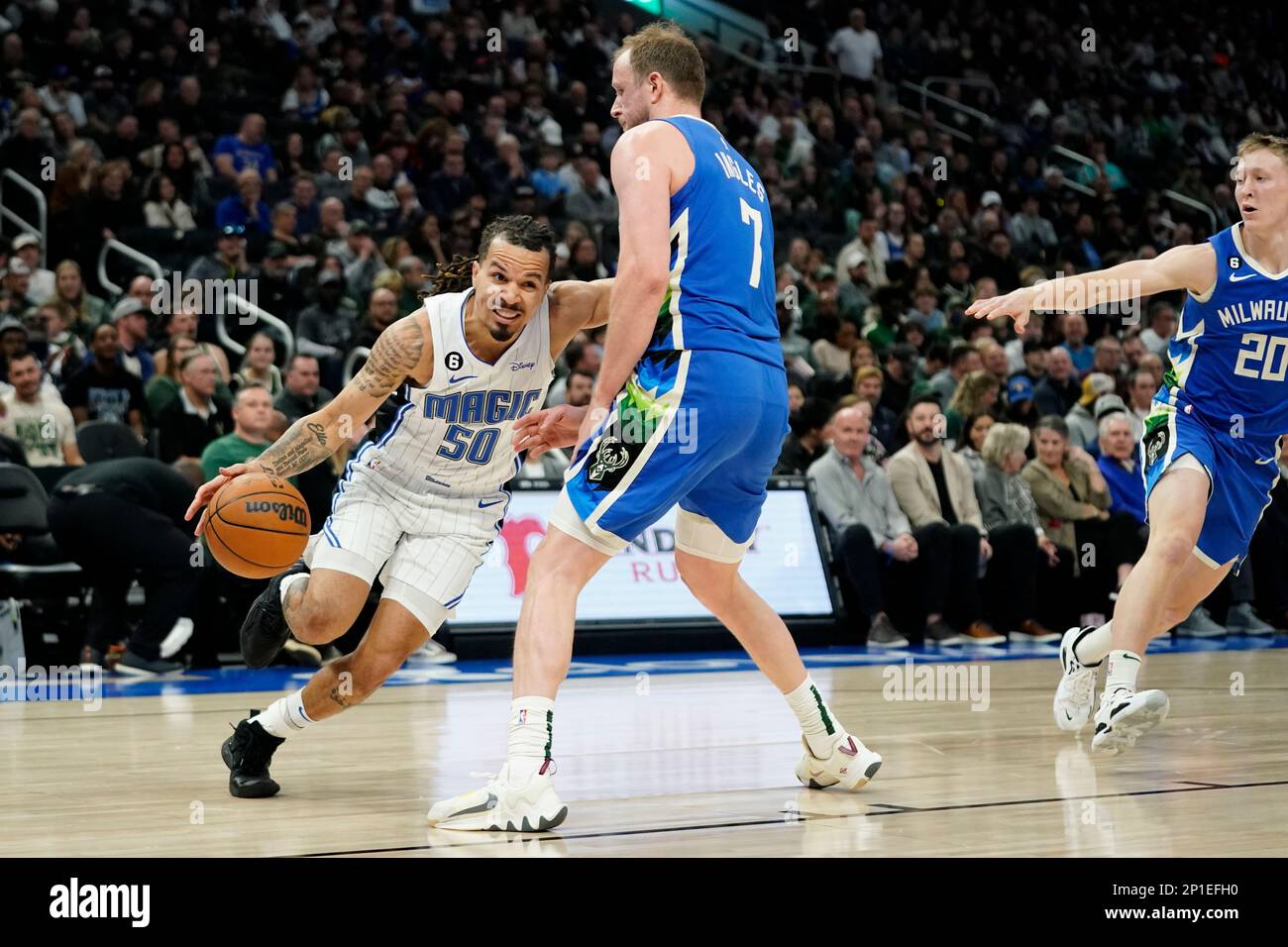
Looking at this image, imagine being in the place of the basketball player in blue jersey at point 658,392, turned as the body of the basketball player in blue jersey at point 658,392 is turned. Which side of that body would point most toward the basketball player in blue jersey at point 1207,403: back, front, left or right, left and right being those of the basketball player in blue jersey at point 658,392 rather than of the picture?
right

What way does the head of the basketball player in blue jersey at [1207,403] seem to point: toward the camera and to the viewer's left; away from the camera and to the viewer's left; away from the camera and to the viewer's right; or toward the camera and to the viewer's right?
toward the camera and to the viewer's left

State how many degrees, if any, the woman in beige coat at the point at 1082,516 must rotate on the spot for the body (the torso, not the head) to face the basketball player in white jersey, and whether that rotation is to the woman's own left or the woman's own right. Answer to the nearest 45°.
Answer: approximately 45° to the woman's own right

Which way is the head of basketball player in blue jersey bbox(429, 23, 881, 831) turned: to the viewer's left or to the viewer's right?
to the viewer's left

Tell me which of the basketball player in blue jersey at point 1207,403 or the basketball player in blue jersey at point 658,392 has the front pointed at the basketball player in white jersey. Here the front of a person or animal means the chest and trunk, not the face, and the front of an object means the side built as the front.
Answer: the basketball player in blue jersey at point 658,392

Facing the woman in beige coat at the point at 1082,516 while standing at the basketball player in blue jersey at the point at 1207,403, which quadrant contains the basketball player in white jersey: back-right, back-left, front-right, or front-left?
back-left

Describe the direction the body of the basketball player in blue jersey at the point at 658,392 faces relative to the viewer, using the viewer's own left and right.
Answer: facing away from the viewer and to the left of the viewer

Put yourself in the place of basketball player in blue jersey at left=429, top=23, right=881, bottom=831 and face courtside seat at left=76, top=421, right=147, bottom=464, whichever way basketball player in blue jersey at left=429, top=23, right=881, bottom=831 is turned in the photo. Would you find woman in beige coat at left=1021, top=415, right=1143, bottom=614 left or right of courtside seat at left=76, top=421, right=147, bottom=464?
right
